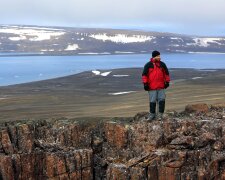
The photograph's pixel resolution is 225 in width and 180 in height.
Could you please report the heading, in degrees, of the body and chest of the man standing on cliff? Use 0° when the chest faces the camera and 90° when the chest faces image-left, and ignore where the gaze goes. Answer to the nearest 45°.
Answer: approximately 0°
